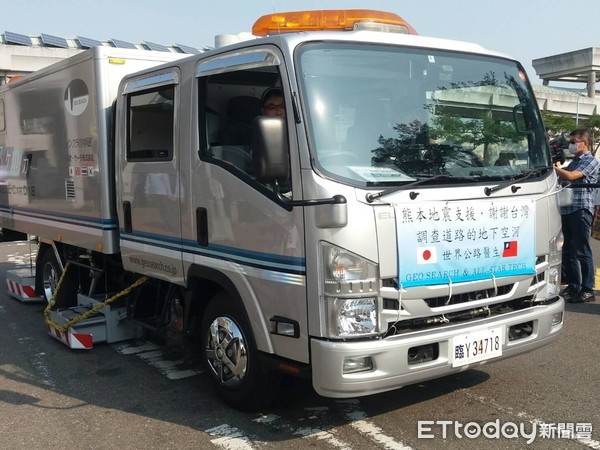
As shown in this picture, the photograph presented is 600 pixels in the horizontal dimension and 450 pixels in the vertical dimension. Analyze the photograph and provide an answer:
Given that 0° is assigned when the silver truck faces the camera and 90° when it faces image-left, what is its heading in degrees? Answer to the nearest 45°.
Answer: approximately 315°

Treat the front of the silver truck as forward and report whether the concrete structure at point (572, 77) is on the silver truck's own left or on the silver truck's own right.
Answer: on the silver truck's own left

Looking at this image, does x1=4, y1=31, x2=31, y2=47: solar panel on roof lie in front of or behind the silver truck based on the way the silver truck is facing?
behind
